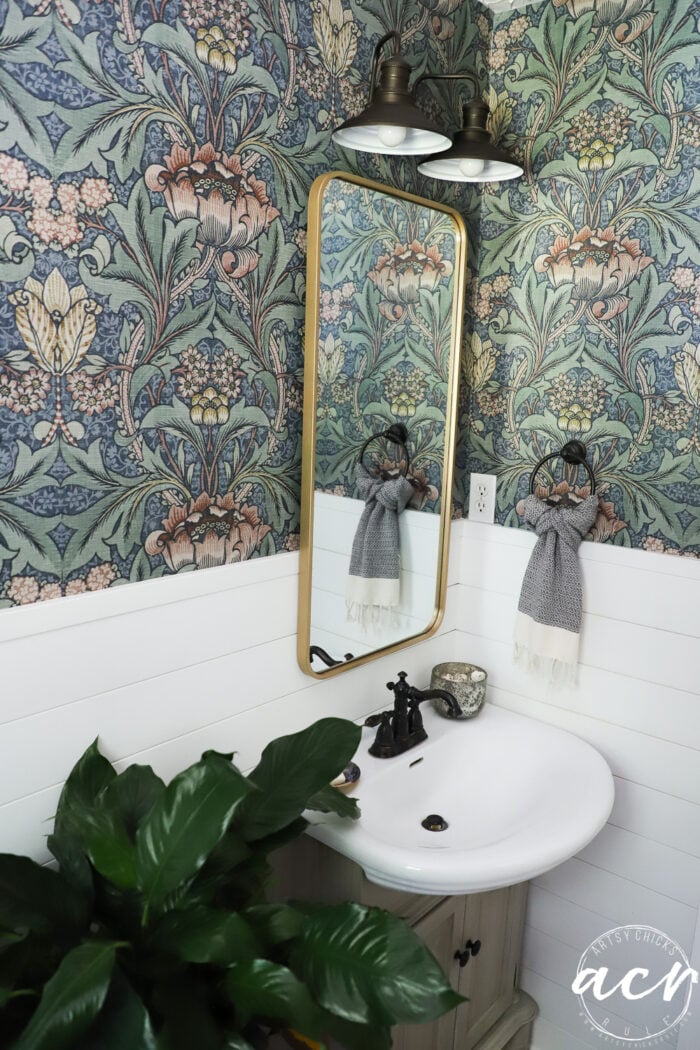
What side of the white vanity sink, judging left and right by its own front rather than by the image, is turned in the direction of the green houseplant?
right

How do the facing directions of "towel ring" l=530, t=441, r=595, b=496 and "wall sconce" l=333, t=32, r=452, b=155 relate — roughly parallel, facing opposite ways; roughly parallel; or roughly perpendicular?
roughly perpendicular
